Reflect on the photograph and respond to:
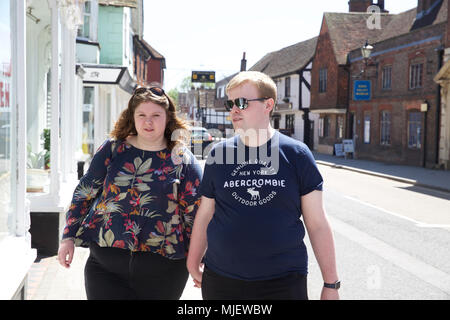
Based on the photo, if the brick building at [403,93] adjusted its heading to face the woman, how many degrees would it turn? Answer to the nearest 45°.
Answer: approximately 45° to its left

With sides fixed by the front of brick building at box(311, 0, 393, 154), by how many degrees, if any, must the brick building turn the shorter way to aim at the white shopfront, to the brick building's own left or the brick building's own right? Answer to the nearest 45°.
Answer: approximately 45° to the brick building's own left

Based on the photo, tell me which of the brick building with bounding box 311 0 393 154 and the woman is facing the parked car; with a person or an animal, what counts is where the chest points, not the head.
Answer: the brick building

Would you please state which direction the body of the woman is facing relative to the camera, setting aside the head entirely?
toward the camera

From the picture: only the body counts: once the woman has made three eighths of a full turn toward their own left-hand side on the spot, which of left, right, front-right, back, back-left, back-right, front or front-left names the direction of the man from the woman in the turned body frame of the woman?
right

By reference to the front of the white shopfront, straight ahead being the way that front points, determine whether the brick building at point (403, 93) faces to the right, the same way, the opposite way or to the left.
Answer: the opposite way

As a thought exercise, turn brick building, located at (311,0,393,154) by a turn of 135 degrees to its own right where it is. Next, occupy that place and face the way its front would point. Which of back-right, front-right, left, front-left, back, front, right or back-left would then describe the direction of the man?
back

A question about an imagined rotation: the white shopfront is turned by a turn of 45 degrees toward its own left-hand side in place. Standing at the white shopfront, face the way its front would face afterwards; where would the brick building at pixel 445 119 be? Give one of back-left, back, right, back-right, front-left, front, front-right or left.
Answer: front

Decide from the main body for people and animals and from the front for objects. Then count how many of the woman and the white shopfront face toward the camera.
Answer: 1

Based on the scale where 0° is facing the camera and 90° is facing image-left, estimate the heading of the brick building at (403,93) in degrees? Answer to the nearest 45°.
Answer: approximately 45°

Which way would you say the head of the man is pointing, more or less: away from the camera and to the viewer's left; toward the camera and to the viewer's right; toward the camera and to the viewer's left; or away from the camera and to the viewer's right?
toward the camera and to the viewer's left

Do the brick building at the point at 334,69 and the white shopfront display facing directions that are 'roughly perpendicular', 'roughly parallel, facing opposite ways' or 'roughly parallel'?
roughly parallel, facing opposite ways

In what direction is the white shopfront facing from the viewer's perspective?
to the viewer's right
